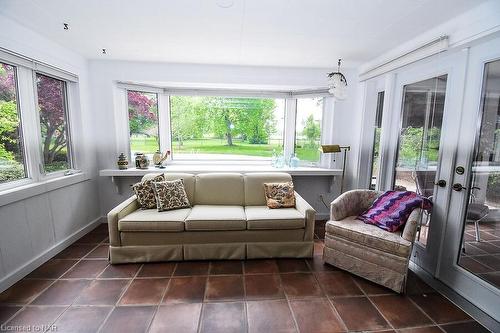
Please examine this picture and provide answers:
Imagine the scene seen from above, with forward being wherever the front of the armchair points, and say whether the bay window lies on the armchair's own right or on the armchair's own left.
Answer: on the armchair's own right

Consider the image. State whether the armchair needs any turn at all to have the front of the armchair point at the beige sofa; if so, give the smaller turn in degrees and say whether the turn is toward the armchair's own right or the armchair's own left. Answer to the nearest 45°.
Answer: approximately 45° to the armchair's own right

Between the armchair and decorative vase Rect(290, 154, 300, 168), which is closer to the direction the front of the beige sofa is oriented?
the armchair

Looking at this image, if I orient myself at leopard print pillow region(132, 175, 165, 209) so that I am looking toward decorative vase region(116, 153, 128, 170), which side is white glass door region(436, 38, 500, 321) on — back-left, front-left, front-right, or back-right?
back-right

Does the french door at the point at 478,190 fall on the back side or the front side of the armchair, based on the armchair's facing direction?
on the back side

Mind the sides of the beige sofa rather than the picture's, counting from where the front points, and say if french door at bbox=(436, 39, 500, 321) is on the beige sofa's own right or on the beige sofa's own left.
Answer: on the beige sofa's own left

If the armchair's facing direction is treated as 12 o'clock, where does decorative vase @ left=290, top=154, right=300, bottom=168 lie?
The decorative vase is roughly at 3 o'clock from the armchair.

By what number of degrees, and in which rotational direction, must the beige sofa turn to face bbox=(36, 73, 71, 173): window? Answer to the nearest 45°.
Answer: approximately 90° to its right

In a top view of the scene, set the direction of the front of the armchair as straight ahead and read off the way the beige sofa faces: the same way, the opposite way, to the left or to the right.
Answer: to the left

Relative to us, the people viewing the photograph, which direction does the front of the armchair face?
facing the viewer and to the left of the viewer

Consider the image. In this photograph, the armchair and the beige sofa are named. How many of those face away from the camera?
0

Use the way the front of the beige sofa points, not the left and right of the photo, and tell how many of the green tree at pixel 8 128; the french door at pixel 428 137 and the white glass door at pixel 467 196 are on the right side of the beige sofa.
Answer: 1

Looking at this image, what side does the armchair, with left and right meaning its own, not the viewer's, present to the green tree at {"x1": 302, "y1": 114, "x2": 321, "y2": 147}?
right

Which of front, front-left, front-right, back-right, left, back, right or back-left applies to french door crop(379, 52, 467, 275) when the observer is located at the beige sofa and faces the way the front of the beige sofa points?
left

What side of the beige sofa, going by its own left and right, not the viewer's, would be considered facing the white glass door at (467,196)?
left

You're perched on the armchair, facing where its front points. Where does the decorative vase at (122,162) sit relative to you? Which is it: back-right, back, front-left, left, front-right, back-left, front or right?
front-right

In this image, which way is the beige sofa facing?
toward the camera
